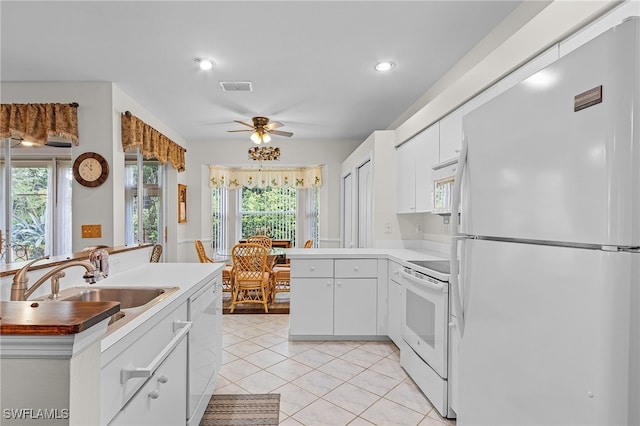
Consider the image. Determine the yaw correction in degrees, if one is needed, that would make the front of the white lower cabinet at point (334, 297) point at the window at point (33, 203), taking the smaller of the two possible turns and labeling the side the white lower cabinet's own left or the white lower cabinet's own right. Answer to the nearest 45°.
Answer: approximately 90° to the white lower cabinet's own right

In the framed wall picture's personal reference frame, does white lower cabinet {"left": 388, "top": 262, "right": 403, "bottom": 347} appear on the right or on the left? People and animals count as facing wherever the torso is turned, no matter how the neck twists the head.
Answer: on its right

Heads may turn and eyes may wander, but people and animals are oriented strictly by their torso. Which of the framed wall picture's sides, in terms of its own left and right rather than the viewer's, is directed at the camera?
right

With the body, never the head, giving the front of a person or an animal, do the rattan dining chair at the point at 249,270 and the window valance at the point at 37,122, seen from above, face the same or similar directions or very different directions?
very different directions

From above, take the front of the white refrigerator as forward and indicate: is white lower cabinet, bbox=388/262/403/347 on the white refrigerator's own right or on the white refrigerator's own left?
on the white refrigerator's own right

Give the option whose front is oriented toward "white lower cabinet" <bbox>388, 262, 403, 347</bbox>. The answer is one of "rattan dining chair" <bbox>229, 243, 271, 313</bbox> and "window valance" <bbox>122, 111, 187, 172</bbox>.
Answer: the window valance

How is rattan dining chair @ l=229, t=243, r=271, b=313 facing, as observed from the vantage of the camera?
facing away from the viewer

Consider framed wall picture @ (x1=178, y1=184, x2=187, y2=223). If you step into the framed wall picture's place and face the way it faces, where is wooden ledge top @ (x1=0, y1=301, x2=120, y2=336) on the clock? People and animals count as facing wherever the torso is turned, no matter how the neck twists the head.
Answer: The wooden ledge top is roughly at 3 o'clock from the framed wall picture.
